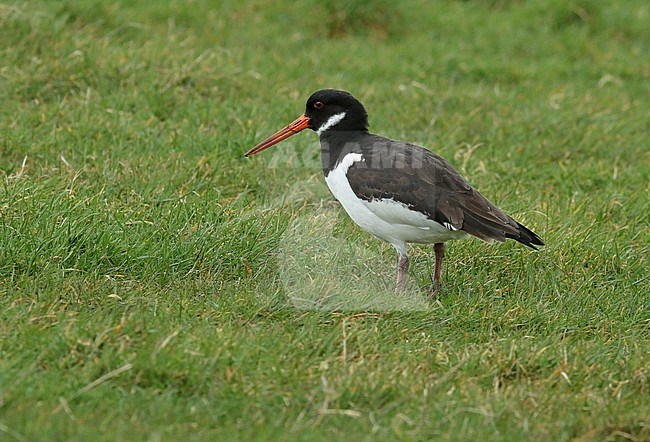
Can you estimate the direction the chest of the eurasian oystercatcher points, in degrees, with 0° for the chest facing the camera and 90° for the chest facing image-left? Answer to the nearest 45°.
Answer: approximately 90°
